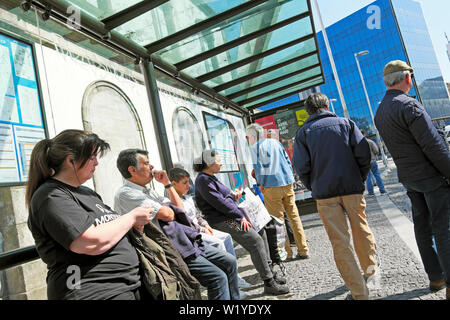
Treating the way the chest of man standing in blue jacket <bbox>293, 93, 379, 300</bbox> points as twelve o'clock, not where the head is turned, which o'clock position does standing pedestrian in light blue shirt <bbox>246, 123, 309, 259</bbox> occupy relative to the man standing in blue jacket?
The standing pedestrian in light blue shirt is roughly at 11 o'clock from the man standing in blue jacket.

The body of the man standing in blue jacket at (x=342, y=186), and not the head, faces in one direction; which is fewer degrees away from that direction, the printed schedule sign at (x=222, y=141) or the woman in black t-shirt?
the printed schedule sign

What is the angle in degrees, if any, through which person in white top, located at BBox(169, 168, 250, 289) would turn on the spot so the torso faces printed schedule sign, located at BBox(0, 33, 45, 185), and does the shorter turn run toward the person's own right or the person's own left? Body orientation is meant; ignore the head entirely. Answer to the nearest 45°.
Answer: approximately 135° to the person's own right

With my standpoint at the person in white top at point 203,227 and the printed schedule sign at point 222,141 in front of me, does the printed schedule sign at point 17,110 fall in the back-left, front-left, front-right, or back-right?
back-left

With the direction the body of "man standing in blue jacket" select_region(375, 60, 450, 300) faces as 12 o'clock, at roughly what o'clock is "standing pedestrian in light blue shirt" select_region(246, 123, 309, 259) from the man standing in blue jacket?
The standing pedestrian in light blue shirt is roughly at 9 o'clock from the man standing in blue jacket.

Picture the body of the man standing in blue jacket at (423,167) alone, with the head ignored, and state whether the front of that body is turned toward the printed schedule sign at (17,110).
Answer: no

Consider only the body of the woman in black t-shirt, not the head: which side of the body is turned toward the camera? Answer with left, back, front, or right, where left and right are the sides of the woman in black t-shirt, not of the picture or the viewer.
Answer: right

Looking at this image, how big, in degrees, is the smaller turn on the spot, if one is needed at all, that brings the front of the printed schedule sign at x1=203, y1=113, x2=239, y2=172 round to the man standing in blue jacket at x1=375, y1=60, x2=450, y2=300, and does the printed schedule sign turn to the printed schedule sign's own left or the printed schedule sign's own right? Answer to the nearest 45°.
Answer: approximately 45° to the printed schedule sign's own right

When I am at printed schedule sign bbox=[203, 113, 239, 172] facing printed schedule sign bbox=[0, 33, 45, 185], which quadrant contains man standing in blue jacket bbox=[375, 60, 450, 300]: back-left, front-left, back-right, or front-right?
front-left

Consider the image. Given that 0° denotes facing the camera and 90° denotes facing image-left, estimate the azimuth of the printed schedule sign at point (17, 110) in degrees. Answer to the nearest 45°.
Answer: approximately 315°

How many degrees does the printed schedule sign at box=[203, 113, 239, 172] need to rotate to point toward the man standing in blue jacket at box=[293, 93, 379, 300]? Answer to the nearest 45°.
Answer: approximately 45° to its right

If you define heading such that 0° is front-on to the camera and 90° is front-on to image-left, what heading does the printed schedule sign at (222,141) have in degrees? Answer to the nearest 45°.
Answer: approximately 315°

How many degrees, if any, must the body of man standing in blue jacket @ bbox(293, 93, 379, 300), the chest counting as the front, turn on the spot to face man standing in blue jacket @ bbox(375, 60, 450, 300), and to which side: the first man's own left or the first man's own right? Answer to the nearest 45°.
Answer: approximately 90° to the first man's own right

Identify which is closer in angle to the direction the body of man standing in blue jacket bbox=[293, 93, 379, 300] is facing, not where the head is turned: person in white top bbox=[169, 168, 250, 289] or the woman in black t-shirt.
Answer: the person in white top

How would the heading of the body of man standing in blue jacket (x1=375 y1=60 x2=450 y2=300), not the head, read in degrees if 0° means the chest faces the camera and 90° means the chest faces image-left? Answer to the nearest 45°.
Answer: approximately 225°

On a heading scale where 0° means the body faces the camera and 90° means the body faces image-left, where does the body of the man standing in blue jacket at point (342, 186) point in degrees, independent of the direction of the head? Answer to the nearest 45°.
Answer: approximately 180°

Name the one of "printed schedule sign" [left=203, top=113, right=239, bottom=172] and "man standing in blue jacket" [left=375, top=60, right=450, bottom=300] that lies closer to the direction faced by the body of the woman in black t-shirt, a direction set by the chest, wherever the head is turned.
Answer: the man standing in blue jacket

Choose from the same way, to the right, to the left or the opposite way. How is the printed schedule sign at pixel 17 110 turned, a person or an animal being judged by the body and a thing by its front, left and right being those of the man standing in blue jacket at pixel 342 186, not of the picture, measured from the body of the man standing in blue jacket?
to the right
